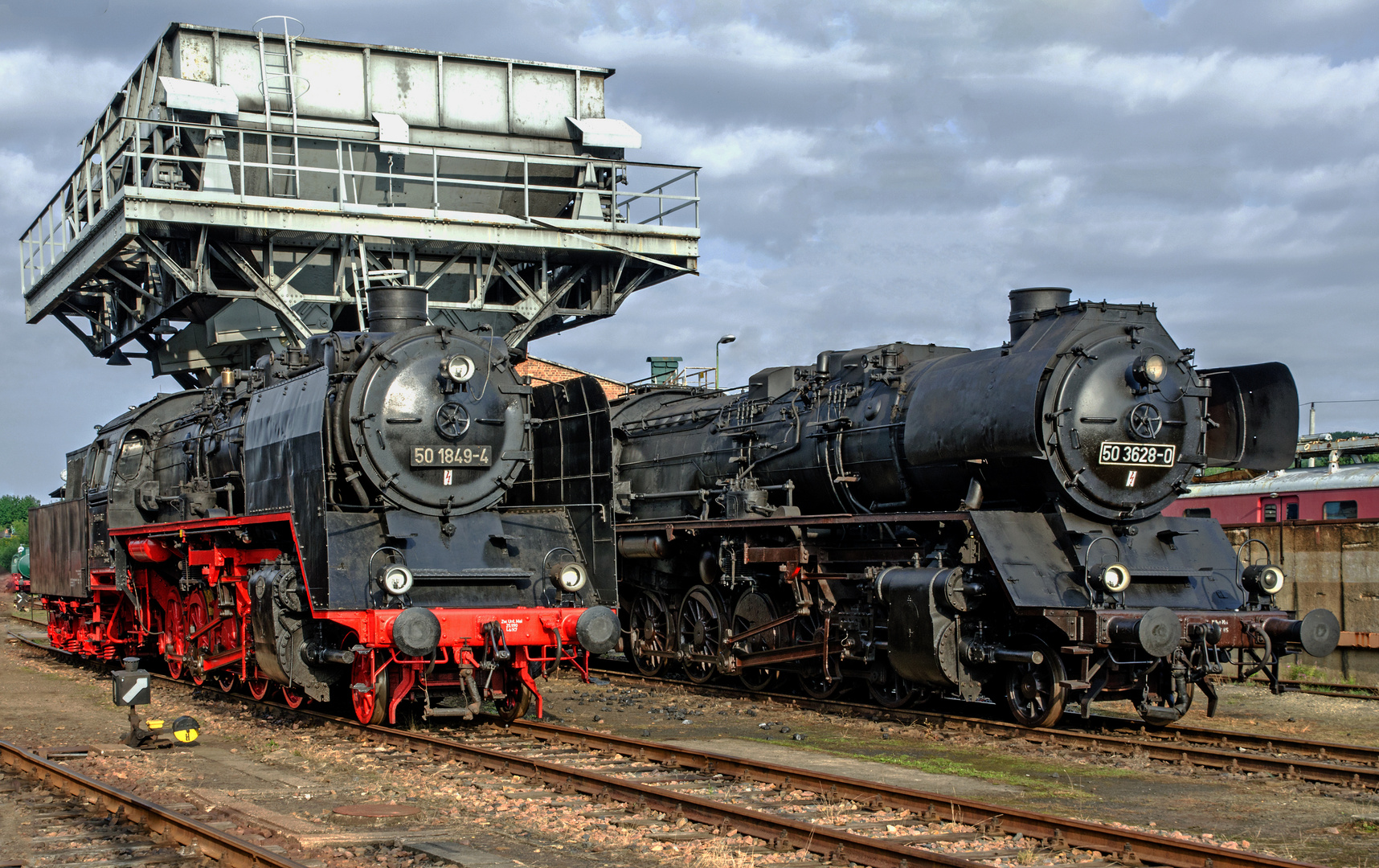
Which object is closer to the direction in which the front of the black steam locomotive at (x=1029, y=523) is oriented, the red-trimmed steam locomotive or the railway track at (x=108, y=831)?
the railway track

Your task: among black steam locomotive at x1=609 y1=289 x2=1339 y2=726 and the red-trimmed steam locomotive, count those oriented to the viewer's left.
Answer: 0

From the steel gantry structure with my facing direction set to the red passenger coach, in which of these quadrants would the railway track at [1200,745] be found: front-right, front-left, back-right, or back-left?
front-right

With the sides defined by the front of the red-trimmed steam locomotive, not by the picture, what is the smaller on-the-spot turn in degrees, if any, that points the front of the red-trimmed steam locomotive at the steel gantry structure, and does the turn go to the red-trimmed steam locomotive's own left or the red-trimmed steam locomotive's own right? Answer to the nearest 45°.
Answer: approximately 135° to the red-trimmed steam locomotive's own left

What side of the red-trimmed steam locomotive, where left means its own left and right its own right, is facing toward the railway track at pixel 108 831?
front

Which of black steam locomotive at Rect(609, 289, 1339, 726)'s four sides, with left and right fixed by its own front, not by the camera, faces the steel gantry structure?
back

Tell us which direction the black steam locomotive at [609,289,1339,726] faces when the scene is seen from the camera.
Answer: facing the viewer and to the right of the viewer
